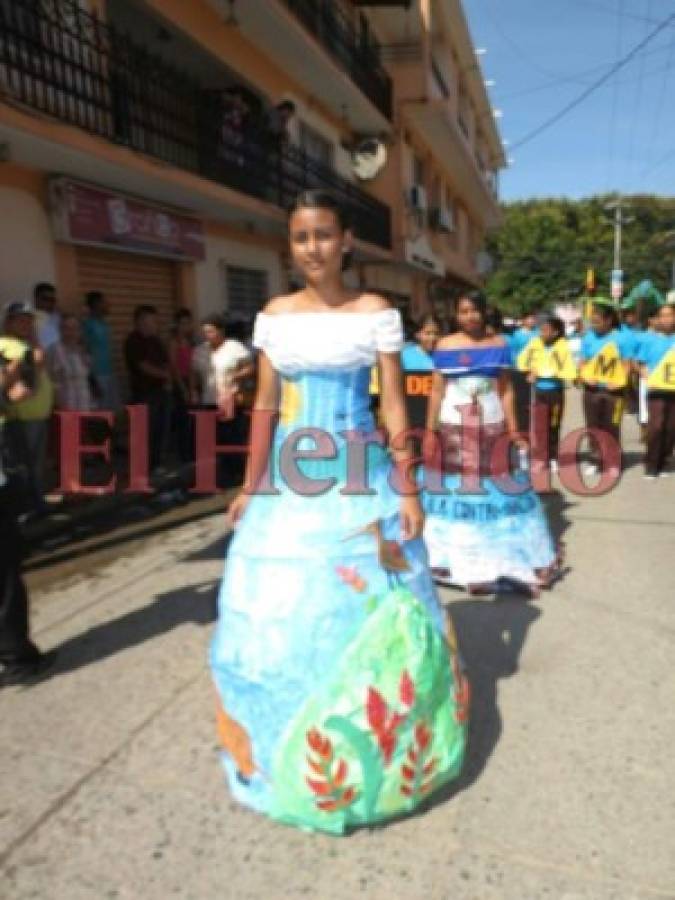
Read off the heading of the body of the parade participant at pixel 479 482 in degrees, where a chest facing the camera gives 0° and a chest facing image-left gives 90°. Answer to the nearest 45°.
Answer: approximately 0°

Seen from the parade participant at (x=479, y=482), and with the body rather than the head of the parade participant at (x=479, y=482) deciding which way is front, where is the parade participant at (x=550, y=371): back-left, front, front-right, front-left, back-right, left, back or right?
back

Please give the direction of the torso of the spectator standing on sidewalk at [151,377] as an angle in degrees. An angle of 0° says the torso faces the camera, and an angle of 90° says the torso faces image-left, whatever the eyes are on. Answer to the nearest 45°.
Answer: approximately 315°

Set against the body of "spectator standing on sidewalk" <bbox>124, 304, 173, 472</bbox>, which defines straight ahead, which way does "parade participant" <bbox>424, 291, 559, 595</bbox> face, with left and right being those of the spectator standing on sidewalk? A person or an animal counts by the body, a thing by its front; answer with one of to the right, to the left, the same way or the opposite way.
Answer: to the right

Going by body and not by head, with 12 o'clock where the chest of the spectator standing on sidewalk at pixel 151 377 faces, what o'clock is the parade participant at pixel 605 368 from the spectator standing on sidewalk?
The parade participant is roughly at 11 o'clock from the spectator standing on sidewalk.

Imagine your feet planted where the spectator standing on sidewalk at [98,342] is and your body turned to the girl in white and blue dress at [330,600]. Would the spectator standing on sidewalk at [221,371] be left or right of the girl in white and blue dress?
left

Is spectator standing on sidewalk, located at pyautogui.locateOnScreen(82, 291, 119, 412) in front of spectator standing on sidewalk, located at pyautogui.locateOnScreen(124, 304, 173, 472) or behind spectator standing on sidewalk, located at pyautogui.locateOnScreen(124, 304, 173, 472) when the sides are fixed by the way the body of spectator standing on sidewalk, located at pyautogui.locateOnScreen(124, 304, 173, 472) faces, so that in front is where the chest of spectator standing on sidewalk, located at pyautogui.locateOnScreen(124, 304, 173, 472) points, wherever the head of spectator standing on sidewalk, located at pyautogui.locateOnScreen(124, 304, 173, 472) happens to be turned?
behind
